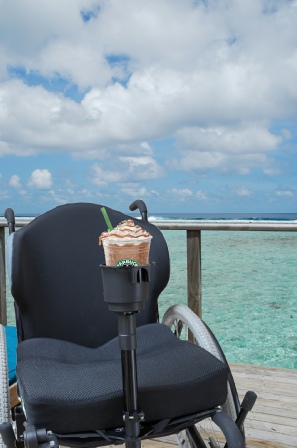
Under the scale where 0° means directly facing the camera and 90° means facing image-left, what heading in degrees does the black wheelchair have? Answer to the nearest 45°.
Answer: approximately 315°
